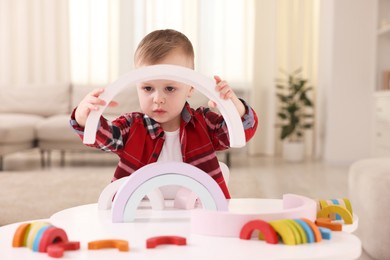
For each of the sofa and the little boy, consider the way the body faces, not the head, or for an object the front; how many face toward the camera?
2

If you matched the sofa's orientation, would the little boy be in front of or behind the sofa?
in front

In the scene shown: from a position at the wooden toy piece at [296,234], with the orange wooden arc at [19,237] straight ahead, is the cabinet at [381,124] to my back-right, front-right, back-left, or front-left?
back-right

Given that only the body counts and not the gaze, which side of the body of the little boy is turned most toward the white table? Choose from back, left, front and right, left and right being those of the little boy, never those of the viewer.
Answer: front

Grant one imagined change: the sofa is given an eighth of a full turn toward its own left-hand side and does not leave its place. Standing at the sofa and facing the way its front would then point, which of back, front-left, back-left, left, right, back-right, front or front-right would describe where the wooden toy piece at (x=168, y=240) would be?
front-right

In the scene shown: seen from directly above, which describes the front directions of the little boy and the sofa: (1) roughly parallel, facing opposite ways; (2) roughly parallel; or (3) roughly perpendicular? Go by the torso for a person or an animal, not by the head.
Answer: roughly parallel

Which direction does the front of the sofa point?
toward the camera

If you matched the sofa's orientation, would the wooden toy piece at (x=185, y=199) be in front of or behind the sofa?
in front

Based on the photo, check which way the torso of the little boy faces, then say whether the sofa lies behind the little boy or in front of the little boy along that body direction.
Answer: behind

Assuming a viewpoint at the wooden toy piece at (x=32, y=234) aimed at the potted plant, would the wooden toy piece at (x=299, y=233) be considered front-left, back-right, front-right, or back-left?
front-right

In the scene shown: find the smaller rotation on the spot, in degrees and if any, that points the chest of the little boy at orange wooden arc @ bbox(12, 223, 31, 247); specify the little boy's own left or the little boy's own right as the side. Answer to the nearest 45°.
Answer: approximately 45° to the little boy's own right

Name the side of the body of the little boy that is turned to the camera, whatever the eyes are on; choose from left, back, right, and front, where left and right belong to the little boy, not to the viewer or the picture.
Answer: front

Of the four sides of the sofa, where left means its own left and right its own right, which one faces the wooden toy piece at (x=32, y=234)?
front

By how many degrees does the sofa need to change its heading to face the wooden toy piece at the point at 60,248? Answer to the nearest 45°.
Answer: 0° — it already faces it

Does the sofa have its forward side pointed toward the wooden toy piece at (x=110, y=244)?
yes

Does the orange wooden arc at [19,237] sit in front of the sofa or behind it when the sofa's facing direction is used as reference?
in front

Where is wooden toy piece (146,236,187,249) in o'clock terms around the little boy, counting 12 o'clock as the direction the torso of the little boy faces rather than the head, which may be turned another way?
The wooden toy piece is roughly at 12 o'clock from the little boy.

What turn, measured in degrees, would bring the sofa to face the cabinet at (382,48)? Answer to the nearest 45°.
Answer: approximately 90° to its left

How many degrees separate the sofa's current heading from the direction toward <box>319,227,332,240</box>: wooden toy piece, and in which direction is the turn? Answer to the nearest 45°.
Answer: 0° — it already faces it

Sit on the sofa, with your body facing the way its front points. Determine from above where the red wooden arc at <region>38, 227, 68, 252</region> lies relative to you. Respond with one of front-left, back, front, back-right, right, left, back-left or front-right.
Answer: front
